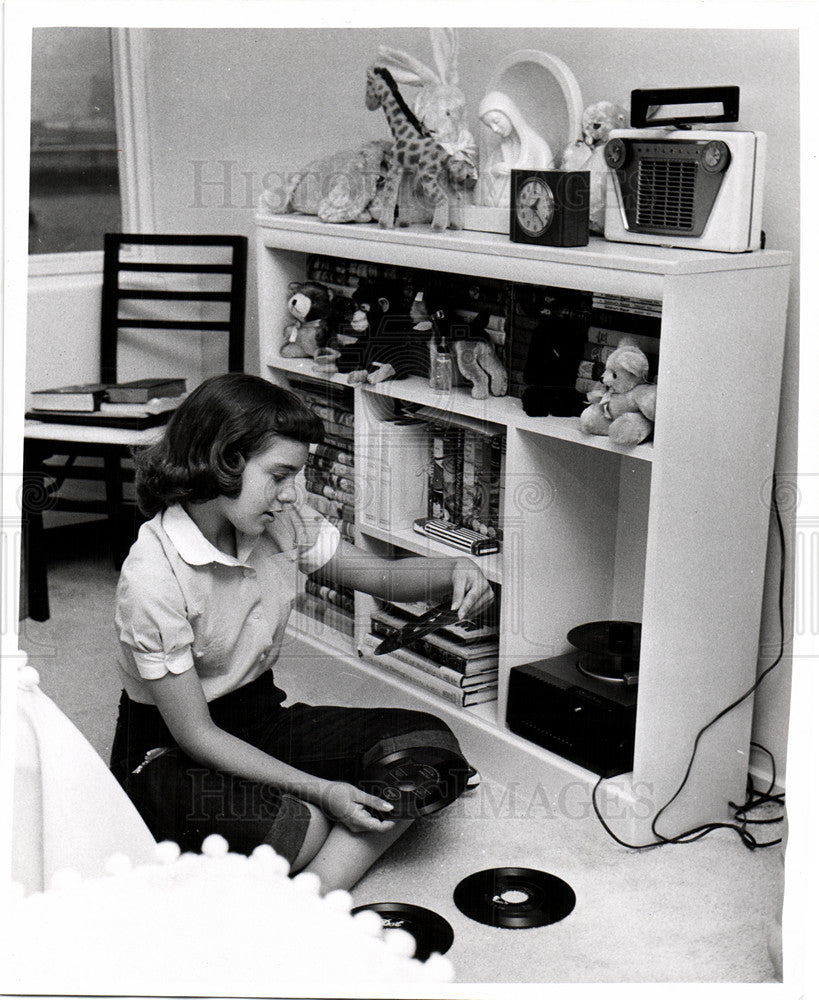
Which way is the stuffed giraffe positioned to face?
to the viewer's left

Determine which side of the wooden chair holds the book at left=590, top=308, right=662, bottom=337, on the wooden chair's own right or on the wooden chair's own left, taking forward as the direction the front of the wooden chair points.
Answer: on the wooden chair's own left

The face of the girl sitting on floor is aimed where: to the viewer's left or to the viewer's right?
to the viewer's right

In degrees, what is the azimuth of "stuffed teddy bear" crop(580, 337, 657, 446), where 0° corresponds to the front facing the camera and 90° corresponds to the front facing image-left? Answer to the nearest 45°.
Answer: approximately 45°

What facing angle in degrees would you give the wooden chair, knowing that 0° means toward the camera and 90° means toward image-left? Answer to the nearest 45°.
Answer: approximately 45°
